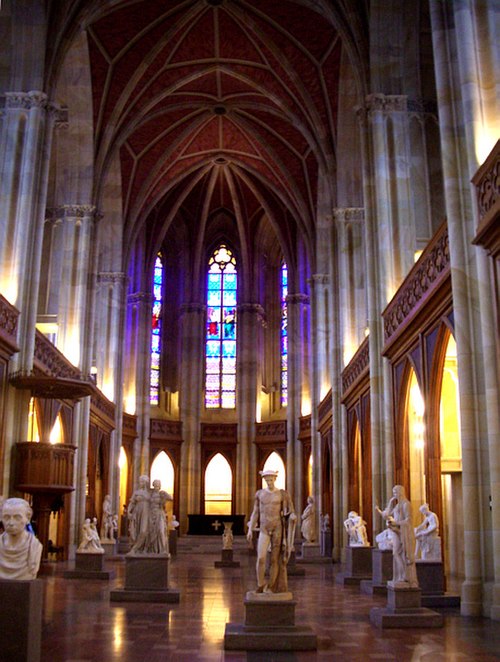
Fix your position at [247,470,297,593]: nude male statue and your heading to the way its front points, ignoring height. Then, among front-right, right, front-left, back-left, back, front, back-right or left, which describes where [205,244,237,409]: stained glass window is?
back

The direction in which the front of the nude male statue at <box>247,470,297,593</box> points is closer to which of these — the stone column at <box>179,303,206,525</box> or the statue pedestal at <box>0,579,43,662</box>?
the statue pedestal

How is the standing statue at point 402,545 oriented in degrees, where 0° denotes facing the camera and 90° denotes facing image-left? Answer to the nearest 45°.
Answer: approximately 45°

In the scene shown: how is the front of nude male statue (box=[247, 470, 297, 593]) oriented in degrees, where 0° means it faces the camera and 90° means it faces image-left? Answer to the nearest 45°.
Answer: approximately 0°

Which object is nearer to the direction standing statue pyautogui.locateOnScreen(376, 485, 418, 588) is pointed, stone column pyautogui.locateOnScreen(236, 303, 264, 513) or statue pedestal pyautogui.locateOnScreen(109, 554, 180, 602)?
the statue pedestal

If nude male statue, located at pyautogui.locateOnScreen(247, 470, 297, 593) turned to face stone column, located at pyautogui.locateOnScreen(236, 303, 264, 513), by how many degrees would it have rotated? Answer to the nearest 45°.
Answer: approximately 180°

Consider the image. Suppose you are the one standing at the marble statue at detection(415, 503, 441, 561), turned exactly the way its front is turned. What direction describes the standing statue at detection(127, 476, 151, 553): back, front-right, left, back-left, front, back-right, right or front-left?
front-right

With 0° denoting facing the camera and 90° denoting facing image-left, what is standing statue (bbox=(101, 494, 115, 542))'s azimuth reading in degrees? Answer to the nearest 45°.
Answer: approximately 315°
